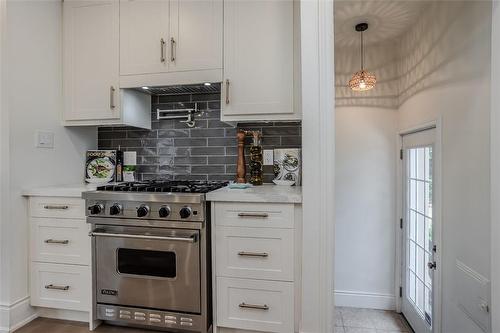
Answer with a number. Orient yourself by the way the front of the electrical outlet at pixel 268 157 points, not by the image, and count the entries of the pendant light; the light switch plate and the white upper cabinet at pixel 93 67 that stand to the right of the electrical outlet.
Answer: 2

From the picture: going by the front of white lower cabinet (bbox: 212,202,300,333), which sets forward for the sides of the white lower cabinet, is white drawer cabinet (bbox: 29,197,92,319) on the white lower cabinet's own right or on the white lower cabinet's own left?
on the white lower cabinet's own right

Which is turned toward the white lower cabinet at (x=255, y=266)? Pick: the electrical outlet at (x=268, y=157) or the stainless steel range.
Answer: the electrical outlet

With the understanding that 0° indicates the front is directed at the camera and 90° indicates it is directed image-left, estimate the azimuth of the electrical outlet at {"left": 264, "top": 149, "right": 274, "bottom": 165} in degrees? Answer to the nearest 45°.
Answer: approximately 0°

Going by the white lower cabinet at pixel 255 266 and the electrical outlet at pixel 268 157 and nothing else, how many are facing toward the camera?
2

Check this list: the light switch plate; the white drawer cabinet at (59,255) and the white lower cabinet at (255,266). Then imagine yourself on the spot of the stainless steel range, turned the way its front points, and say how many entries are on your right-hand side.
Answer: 2

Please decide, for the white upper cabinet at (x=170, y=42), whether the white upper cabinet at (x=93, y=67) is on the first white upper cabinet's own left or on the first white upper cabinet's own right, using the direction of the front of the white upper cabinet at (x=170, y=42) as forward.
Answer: on the first white upper cabinet's own right

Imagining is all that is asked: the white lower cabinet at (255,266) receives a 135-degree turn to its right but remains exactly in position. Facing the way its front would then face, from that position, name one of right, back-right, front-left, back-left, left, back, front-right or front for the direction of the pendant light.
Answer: right

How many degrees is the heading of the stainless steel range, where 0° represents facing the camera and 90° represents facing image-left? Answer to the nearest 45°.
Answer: approximately 45°

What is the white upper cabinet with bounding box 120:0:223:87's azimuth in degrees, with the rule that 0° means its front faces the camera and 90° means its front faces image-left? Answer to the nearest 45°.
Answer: approximately 45°

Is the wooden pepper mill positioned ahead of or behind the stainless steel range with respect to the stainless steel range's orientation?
behind

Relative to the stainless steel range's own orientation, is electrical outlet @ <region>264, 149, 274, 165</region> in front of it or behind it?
behind
